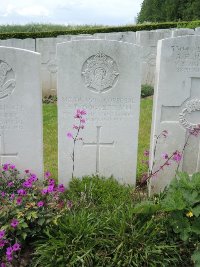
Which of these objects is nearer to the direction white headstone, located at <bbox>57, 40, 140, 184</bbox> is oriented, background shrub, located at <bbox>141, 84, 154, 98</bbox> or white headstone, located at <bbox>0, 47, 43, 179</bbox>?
the white headstone

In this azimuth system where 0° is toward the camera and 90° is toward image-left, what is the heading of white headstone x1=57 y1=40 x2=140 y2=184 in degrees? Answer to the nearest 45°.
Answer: approximately 0°

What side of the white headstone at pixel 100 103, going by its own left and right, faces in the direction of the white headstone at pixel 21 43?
back

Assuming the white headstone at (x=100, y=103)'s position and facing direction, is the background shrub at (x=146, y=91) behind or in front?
behind

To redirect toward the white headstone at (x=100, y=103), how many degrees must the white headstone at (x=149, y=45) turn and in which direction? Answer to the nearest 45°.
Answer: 0° — it already faces it

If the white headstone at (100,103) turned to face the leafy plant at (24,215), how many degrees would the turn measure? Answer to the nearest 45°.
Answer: approximately 45° to its right

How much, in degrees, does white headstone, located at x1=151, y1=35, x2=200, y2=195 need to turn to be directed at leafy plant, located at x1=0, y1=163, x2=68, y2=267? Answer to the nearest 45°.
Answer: approximately 45° to its right

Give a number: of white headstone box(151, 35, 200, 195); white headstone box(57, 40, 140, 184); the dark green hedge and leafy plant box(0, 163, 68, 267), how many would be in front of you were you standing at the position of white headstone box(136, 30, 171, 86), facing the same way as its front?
3

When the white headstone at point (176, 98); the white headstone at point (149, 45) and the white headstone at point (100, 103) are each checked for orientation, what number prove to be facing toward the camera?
3

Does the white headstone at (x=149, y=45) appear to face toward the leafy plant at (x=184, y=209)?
yes

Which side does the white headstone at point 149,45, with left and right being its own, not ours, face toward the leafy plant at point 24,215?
front

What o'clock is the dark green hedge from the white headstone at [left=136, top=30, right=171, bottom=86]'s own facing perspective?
The dark green hedge is roughly at 5 o'clock from the white headstone.

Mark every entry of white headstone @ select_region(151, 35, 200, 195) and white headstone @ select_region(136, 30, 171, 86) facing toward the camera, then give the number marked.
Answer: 2

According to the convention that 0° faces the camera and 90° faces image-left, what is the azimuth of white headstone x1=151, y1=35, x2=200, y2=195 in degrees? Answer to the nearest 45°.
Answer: approximately 0°
